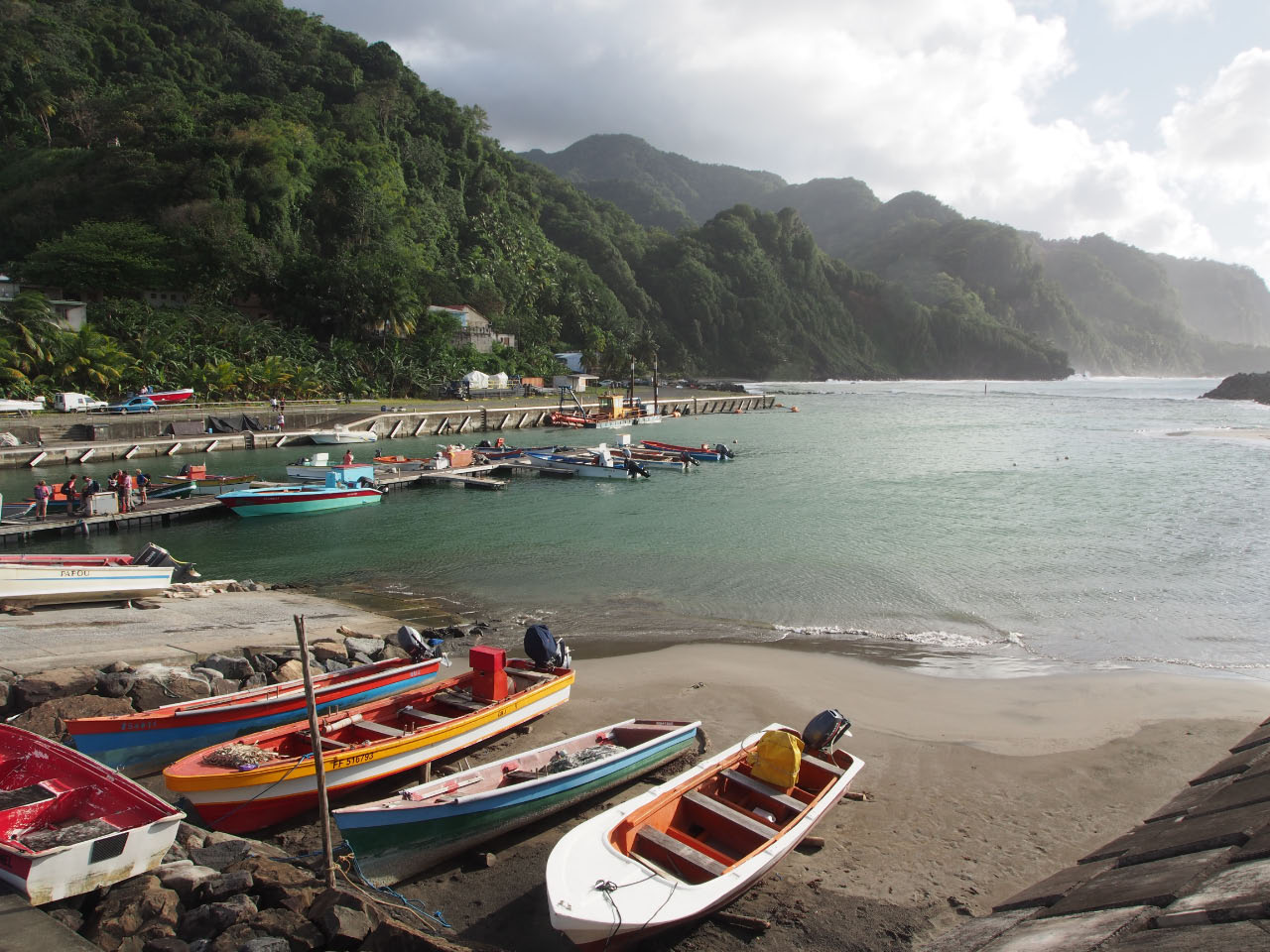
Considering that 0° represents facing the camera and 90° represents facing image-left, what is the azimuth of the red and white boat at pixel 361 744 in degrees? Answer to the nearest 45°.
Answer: approximately 45°

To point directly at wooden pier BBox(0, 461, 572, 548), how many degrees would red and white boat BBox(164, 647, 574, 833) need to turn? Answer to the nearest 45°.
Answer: approximately 135° to its right

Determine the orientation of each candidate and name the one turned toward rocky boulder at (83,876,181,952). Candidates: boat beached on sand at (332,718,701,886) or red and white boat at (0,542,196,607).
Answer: the boat beached on sand

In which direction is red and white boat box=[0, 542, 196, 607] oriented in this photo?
to the viewer's left

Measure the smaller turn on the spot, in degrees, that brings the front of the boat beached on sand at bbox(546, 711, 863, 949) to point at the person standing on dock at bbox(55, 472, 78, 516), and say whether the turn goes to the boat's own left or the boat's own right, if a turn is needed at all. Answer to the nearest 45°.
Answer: approximately 90° to the boat's own right

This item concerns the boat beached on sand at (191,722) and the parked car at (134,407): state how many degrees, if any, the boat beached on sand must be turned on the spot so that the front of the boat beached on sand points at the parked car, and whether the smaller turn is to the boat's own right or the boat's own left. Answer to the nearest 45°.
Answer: approximately 135° to the boat's own right

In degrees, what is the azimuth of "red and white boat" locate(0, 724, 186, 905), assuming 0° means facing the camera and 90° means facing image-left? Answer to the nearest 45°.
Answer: approximately 135°

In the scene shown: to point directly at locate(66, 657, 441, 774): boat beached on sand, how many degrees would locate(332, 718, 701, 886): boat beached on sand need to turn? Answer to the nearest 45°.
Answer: approximately 90° to its right
